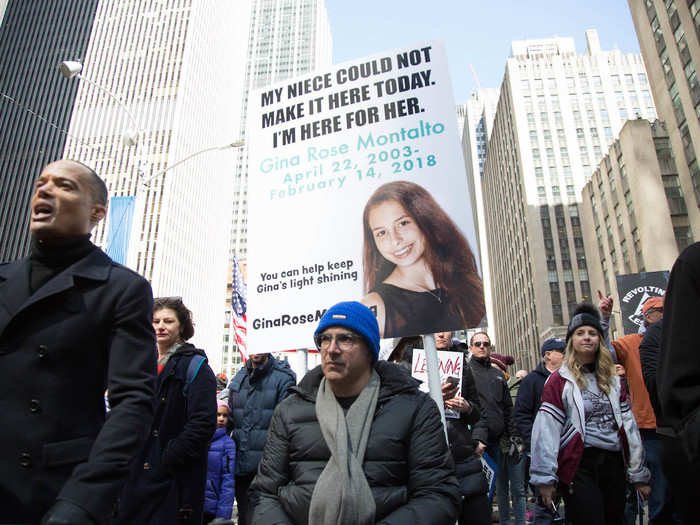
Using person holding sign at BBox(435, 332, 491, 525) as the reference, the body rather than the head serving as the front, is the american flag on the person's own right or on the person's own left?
on the person's own right

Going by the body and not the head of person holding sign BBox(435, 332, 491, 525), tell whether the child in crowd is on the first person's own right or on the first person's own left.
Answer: on the first person's own right

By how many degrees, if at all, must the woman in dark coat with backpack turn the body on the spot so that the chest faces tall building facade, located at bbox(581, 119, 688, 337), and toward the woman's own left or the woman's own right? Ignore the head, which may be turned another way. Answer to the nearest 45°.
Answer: approximately 180°

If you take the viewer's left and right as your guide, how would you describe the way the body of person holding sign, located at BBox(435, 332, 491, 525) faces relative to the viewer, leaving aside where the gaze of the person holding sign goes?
facing the viewer and to the left of the viewer

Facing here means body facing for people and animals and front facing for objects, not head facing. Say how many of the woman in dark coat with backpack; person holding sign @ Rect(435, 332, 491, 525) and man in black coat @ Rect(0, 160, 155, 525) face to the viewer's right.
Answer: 0

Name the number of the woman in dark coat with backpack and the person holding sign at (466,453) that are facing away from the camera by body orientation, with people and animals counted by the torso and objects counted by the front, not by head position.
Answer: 0

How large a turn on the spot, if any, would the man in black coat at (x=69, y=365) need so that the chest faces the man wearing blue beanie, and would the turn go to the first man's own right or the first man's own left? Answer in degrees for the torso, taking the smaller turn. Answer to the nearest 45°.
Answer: approximately 135° to the first man's own left

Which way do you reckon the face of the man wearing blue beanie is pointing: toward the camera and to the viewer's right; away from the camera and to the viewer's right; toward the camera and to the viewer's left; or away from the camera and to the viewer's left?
toward the camera and to the viewer's left

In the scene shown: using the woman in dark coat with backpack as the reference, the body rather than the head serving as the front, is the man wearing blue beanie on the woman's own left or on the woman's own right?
on the woman's own left

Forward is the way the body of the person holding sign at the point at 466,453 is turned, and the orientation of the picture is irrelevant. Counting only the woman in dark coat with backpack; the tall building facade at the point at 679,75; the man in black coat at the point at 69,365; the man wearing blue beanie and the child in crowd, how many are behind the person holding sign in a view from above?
1

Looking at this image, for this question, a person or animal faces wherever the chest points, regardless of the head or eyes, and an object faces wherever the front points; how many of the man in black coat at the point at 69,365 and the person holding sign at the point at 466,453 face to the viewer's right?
0

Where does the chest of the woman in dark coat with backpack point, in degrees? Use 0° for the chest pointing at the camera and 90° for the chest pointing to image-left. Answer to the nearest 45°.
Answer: approximately 45°

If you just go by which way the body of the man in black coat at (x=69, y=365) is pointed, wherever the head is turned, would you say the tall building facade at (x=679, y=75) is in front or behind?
behind

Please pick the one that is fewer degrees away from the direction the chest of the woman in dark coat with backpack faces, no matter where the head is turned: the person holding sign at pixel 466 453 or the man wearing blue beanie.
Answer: the man wearing blue beanie

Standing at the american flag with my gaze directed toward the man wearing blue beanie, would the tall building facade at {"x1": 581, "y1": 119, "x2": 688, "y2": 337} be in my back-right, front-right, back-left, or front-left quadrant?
back-left
